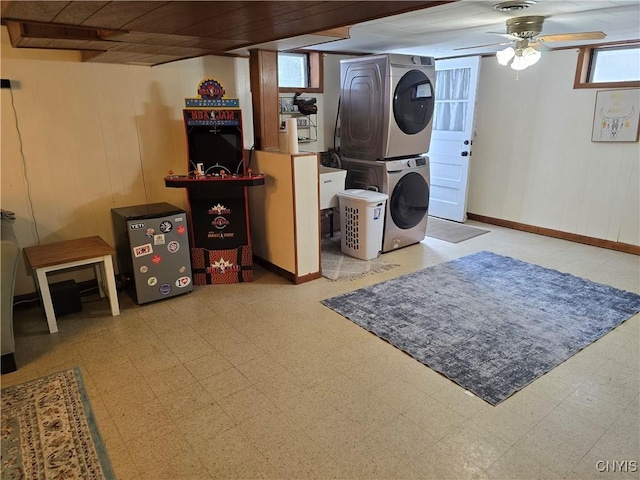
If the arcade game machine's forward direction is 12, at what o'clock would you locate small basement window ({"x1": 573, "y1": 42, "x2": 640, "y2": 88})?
The small basement window is roughly at 9 o'clock from the arcade game machine.

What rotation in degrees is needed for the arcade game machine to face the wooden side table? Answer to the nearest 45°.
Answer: approximately 90° to its right

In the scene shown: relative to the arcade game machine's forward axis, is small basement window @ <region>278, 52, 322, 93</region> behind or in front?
behind

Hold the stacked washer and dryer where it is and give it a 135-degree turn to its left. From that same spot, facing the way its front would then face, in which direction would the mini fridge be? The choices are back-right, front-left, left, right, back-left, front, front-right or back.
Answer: back-left

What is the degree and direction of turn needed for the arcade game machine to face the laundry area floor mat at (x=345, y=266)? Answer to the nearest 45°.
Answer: approximately 90° to its left

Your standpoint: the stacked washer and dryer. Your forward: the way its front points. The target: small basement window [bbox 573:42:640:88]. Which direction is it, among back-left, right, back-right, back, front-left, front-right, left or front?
front-left

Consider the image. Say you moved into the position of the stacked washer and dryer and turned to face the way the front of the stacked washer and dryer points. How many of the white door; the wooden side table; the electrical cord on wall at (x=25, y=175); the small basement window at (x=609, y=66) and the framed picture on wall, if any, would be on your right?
2

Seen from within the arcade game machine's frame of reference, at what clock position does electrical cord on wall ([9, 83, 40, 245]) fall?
The electrical cord on wall is roughly at 3 o'clock from the arcade game machine.

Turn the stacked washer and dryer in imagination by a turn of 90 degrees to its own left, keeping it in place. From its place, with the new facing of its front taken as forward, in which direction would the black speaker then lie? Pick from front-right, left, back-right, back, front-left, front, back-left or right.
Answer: back

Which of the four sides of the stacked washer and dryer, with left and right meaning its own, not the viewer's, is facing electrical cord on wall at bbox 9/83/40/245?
right

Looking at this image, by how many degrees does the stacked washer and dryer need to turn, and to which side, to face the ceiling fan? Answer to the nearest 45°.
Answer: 0° — it already faces it

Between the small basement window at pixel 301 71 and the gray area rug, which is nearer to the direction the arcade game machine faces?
the gray area rug
